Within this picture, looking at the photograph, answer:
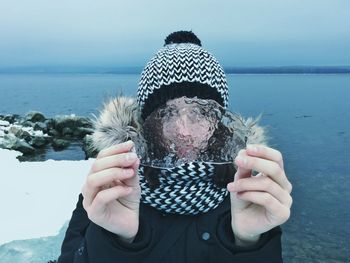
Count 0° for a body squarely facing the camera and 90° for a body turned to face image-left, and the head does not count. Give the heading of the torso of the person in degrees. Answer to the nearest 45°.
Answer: approximately 0°
